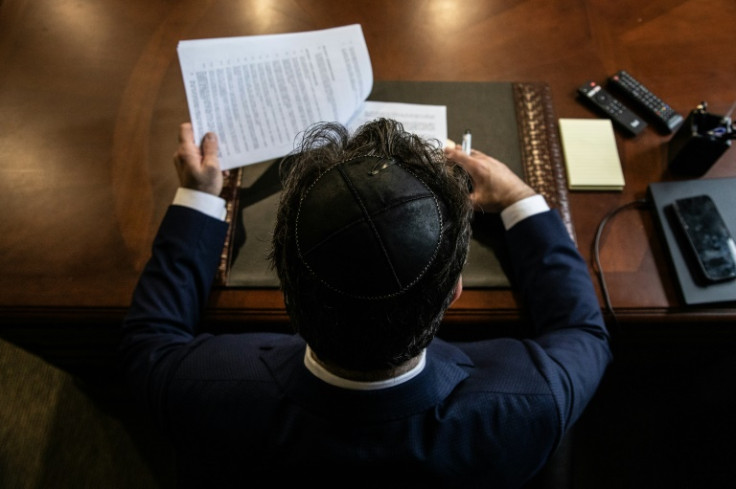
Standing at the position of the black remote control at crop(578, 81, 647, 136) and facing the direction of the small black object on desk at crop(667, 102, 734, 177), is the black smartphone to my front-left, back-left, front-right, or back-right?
front-right

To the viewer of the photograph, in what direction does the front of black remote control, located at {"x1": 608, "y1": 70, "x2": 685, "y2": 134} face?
facing away from the viewer and to the left of the viewer

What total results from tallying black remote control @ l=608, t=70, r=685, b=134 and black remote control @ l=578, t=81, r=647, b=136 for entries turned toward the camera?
0

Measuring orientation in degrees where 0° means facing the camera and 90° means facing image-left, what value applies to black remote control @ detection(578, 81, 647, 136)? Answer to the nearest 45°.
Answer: approximately 135°

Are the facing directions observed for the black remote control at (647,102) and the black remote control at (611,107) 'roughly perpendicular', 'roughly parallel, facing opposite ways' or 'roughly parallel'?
roughly parallel
